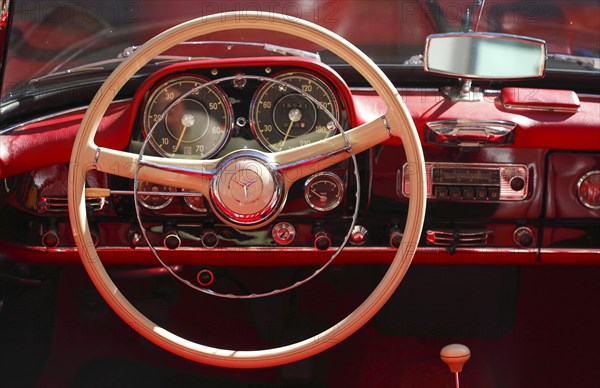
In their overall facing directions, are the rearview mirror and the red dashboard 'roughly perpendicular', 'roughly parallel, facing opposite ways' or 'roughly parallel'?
roughly parallel

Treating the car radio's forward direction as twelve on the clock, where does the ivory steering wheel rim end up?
The ivory steering wheel rim is roughly at 2 o'clock from the car radio.

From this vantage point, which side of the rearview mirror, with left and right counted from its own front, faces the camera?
front

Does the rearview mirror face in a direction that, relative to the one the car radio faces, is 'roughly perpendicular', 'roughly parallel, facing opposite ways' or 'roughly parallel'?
roughly parallel

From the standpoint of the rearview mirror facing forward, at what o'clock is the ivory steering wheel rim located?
The ivory steering wheel rim is roughly at 2 o'clock from the rearview mirror.

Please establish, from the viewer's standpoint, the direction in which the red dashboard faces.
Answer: facing the viewer

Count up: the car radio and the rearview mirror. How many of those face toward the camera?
2

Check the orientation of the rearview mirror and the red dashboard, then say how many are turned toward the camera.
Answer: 2

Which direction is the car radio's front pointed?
toward the camera
